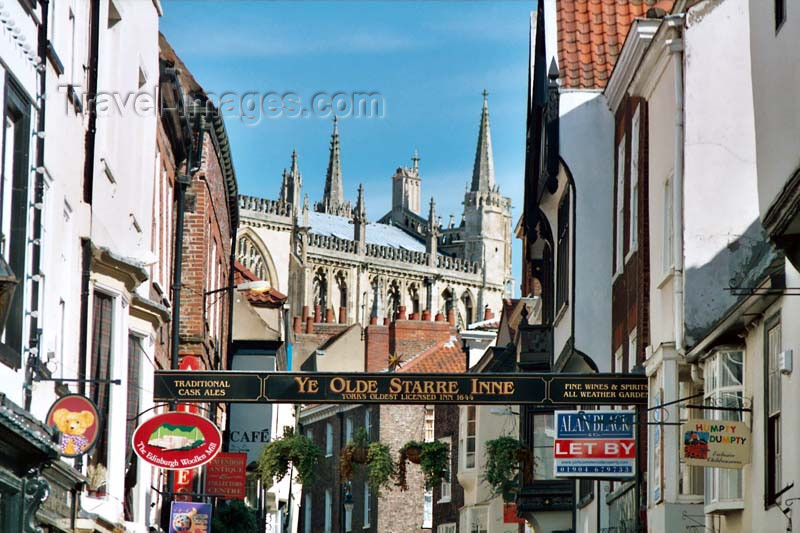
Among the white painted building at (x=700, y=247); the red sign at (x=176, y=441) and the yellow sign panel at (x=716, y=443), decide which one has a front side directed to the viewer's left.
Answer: the white painted building

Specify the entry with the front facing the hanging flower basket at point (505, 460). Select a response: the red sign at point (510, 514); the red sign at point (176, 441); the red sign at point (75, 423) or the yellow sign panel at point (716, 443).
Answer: the red sign at point (510, 514)

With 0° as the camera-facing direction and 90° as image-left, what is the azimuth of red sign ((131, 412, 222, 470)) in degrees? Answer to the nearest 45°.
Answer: approximately 0°

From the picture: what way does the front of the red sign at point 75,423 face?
toward the camera

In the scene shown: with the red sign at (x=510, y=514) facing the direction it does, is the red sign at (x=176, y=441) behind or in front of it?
in front

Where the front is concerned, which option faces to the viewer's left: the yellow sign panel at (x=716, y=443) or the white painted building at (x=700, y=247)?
the white painted building

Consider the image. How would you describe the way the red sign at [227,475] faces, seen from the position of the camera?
facing the viewer

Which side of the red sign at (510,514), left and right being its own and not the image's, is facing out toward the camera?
front

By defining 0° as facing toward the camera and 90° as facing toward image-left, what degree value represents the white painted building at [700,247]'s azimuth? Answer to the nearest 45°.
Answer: approximately 90°
